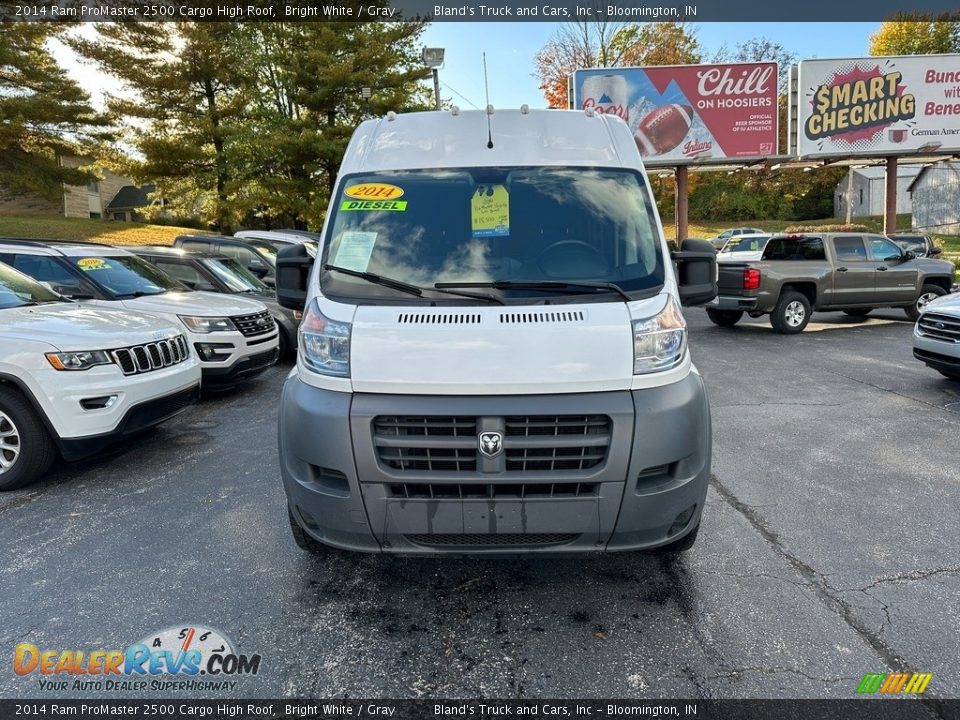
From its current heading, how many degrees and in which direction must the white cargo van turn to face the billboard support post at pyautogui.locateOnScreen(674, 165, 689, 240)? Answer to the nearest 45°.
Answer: approximately 180°

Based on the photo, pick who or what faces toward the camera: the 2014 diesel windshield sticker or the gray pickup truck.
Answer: the 2014 diesel windshield sticker

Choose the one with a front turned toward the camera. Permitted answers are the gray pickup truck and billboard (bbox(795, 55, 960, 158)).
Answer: the billboard

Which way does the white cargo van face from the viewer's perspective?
toward the camera

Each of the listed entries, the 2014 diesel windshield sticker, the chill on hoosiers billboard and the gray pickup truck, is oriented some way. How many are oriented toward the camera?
2

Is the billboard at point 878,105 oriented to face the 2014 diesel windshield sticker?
yes

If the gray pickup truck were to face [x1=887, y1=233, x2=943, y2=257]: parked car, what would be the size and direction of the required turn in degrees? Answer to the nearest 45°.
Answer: approximately 45° to its left

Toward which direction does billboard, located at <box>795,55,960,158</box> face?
toward the camera

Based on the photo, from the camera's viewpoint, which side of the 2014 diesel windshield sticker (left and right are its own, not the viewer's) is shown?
front

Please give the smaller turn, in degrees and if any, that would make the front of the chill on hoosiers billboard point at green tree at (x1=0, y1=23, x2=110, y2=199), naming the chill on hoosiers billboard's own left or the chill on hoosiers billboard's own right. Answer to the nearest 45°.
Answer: approximately 90° to the chill on hoosiers billboard's own right

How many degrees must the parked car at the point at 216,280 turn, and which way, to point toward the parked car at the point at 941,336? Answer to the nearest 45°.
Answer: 0° — it already faces it

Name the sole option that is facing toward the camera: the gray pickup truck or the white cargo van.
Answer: the white cargo van

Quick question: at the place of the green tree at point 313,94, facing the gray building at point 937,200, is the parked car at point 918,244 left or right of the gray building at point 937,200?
right

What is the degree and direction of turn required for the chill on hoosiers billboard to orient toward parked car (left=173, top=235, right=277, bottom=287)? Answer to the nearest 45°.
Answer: approximately 45° to its right

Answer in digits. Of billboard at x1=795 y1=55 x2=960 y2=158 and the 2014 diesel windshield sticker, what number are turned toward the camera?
2
